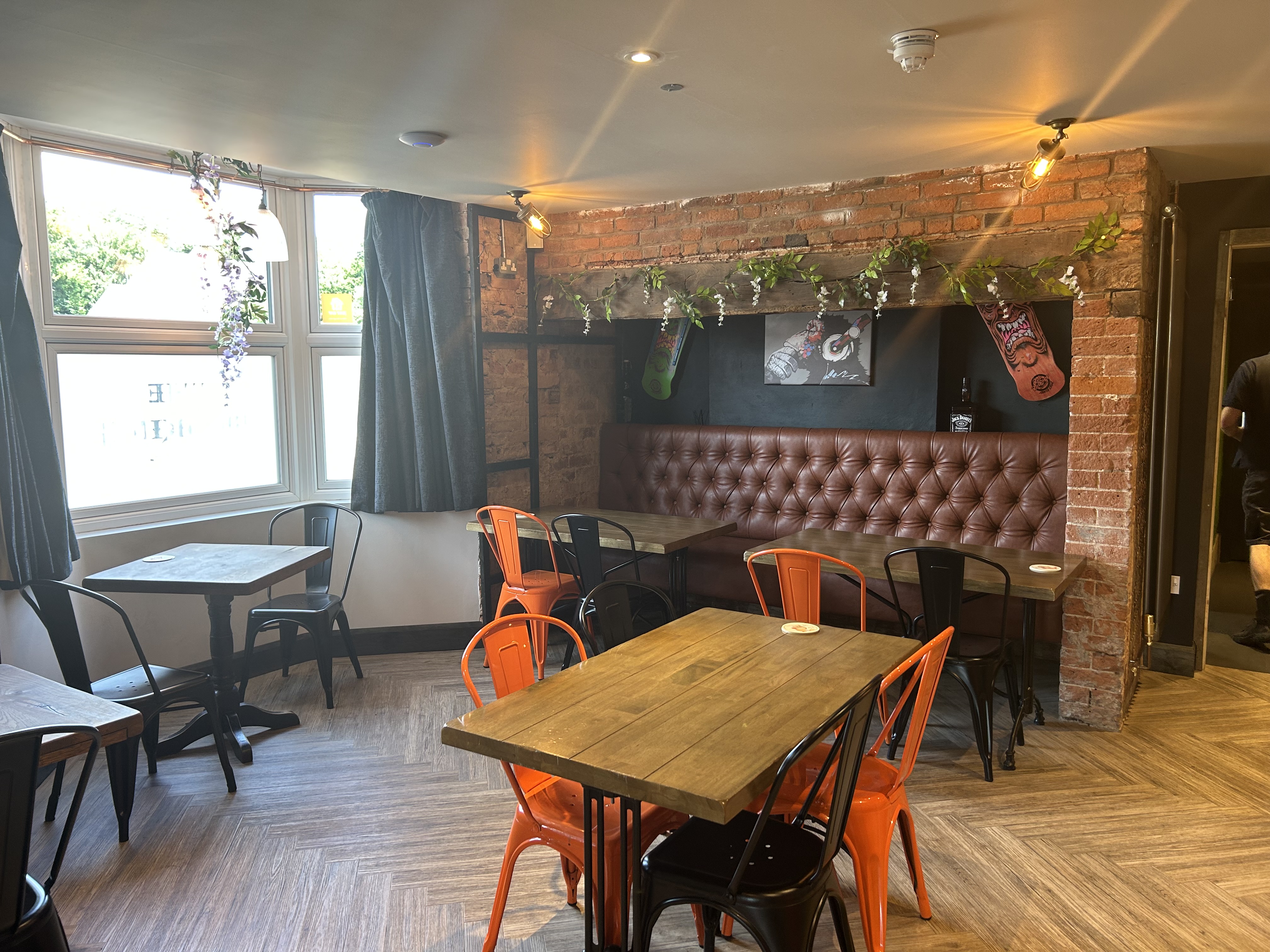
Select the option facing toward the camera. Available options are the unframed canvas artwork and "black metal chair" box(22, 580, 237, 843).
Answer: the unframed canvas artwork

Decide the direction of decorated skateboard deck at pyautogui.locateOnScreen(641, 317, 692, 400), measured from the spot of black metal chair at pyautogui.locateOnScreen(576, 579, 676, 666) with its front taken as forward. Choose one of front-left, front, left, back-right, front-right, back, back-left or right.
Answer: back-left

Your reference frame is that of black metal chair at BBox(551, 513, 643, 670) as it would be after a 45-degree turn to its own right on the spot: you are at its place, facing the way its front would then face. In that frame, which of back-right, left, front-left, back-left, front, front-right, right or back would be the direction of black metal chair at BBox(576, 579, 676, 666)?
right

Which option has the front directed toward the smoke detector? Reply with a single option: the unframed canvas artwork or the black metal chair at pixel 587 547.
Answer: the unframed canvas artwork

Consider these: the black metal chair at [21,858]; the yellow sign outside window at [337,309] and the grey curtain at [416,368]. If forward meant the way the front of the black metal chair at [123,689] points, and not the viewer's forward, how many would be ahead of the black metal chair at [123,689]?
2

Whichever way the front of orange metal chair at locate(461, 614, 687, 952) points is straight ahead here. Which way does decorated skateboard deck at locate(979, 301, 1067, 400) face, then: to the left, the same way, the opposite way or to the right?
to the right

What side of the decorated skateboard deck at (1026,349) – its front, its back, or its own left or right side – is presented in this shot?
front

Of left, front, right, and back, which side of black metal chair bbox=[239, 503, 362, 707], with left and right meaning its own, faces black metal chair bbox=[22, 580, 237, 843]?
front

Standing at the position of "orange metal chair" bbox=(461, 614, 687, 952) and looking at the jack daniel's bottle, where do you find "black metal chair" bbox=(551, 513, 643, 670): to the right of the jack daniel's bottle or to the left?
left

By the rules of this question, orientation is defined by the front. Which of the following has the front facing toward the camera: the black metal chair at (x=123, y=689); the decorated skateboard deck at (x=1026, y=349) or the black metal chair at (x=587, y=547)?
the decorated skateboard deck

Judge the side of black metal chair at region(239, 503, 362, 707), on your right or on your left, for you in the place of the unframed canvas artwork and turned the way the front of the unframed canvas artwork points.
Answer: on your right

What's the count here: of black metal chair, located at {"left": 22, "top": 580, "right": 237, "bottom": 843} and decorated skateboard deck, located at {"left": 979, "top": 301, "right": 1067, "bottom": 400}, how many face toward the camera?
1

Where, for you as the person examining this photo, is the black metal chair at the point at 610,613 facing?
facing the viewer and to the right of the viewer

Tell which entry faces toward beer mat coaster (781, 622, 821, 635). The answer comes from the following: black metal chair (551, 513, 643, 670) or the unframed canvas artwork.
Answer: the unframed canvas artwork

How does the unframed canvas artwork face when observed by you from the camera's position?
facing the viewer

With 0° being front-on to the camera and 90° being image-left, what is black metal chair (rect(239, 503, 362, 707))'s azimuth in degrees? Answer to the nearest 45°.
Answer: approximately 45°

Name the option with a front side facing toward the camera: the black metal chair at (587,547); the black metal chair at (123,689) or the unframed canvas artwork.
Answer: the unframed canvas artwork

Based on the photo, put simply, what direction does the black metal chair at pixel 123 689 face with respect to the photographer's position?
facing away from the viewer and to the right of the viewer

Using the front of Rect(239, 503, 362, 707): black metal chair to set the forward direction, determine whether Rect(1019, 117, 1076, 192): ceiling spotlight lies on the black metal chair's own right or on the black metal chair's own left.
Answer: on the black metal chair's own left

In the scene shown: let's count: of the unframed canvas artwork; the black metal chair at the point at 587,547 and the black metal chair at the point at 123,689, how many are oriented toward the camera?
1

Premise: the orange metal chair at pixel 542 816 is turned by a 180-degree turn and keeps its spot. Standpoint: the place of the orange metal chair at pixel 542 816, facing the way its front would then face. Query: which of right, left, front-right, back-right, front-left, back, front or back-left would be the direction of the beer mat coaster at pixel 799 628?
right
